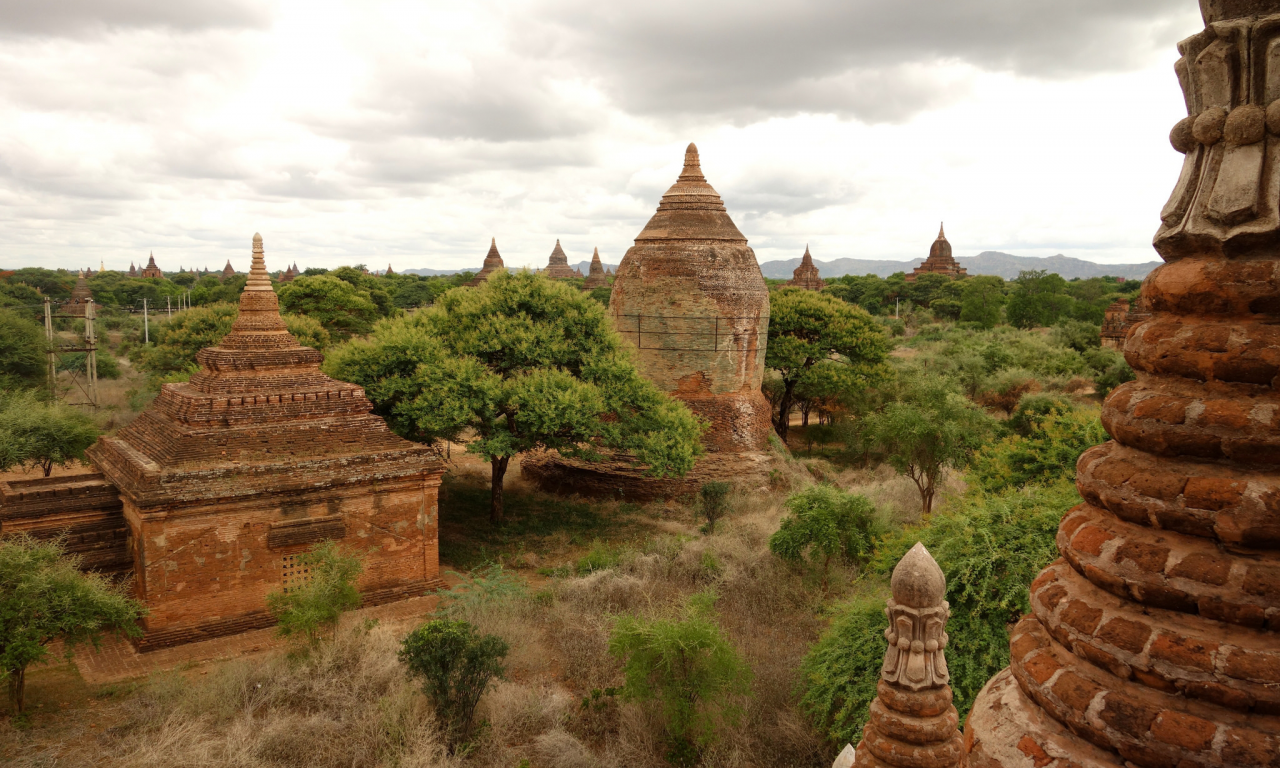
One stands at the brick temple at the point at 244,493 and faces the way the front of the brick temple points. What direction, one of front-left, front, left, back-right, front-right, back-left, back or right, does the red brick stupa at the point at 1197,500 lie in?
left

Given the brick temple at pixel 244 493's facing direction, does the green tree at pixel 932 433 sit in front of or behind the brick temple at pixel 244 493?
behind

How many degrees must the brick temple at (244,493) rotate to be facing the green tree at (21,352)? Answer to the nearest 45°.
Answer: approximately 90° to its right

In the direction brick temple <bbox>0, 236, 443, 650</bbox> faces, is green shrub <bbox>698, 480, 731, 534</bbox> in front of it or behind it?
behind

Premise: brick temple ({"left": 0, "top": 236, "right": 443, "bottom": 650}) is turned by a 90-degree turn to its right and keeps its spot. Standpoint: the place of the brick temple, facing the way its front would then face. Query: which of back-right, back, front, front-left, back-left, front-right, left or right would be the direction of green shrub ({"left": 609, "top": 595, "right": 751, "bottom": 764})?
back-right
